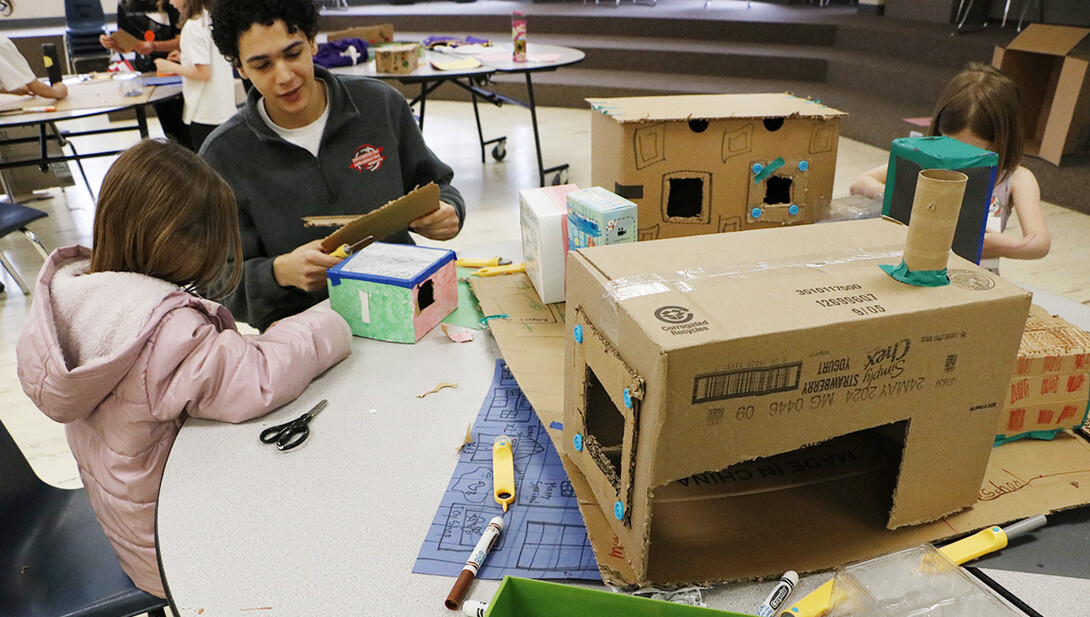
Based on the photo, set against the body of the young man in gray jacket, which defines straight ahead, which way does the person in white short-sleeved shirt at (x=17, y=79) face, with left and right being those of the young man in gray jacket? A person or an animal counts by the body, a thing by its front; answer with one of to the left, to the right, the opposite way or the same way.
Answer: to the left

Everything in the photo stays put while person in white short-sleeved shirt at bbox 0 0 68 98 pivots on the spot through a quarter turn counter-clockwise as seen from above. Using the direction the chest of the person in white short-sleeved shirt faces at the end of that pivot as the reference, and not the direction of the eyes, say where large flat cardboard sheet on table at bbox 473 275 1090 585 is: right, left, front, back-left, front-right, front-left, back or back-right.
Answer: back

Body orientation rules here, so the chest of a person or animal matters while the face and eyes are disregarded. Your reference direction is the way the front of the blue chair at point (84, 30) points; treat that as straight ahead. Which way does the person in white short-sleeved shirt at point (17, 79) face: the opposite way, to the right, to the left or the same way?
to the left

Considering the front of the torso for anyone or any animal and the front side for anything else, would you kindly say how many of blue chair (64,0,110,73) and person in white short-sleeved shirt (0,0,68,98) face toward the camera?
1

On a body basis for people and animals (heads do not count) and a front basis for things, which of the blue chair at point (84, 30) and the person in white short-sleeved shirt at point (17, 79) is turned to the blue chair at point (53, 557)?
the blue chair at point (84, 30)

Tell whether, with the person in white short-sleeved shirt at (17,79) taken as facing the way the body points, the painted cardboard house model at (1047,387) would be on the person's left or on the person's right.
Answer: on the person's right

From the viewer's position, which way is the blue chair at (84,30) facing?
facing the viewer

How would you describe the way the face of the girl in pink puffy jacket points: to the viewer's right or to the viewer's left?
to the viewer's right

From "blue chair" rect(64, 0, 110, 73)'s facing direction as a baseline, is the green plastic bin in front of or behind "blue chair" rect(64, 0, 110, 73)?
in front

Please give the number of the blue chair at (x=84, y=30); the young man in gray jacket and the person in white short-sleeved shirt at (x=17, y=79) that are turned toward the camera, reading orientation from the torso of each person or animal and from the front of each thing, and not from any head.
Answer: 2

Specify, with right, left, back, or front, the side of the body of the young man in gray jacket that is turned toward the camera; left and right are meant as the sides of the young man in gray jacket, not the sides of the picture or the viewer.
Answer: front

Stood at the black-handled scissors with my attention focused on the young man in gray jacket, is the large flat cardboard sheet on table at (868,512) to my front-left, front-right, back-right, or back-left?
back-right

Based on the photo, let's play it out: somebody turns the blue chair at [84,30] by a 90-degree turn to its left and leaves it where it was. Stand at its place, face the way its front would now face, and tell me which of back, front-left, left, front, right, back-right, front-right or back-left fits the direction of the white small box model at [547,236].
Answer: right
